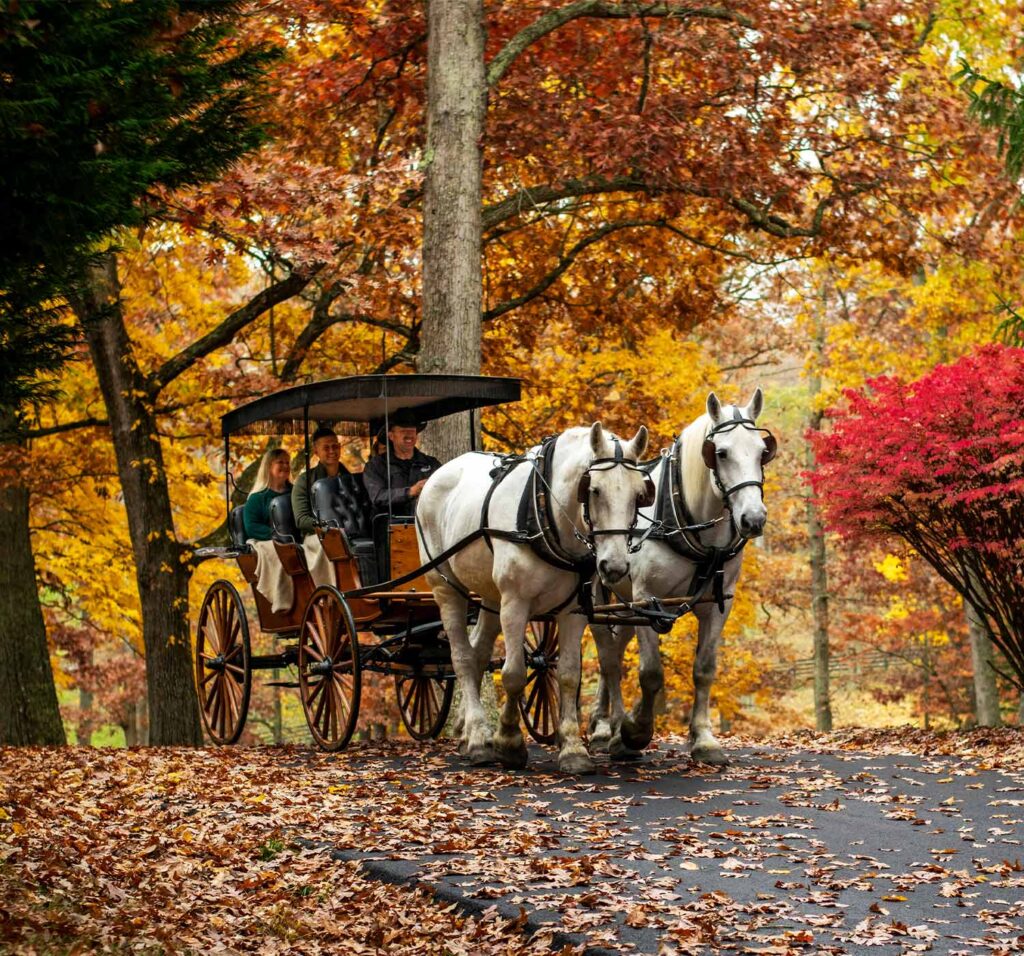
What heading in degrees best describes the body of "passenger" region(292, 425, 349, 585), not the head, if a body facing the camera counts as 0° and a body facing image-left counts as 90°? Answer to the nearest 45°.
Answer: approximately 315°

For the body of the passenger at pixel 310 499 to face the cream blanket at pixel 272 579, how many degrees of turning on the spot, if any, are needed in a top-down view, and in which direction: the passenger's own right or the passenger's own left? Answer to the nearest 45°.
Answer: approximately 180°

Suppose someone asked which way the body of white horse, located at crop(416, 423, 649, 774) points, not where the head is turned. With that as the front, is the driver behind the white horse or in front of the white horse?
behind

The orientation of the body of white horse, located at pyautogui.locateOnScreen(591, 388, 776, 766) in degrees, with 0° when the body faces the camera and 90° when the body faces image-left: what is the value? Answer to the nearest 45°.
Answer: approximately 315°

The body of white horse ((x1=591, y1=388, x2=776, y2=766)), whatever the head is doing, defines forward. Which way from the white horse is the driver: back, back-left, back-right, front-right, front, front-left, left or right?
back

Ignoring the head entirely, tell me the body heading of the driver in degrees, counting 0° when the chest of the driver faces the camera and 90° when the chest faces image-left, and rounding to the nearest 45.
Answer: approximately 315°
